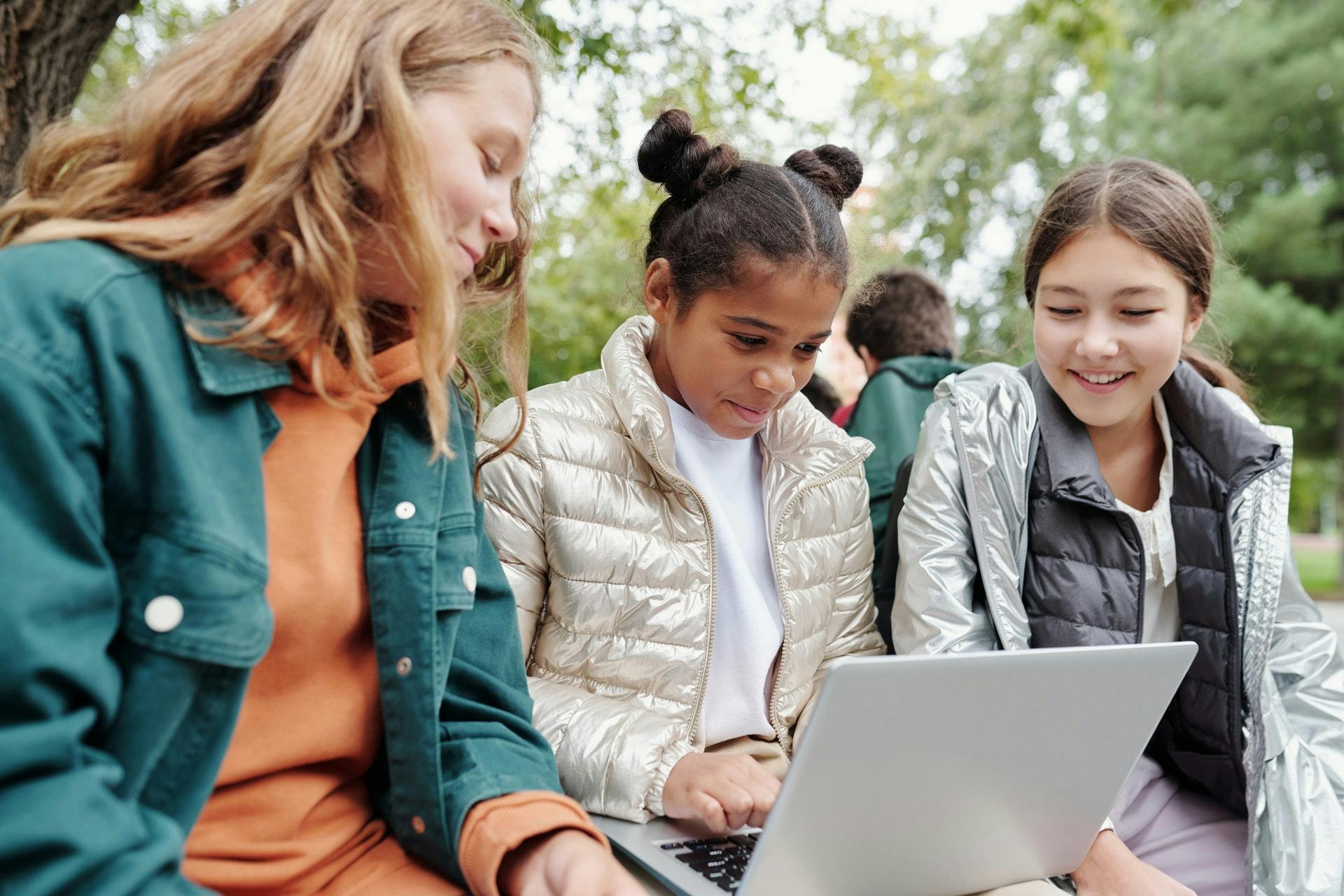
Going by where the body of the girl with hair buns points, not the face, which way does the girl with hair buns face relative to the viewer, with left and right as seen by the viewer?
facing the viewer and to the right of the viewer

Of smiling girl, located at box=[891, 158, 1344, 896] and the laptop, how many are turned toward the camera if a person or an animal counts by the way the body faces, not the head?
1

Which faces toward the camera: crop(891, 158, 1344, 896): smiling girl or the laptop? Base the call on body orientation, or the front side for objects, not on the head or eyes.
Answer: the smiling girl

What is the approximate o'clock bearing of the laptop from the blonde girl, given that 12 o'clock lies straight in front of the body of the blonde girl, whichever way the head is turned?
The laptop is roughly at 11 o'clock from the blonde girl.

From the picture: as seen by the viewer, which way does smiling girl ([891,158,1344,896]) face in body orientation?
toward the camera

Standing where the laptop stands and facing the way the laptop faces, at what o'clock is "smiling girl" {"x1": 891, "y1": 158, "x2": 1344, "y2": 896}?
The smiling girl is roughly at 2 o'clock from the laptop.

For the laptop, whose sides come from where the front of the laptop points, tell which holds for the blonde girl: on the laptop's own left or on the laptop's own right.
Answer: on the laptop's own left

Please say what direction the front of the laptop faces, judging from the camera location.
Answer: facing away from the viewer and to the left of the viewer

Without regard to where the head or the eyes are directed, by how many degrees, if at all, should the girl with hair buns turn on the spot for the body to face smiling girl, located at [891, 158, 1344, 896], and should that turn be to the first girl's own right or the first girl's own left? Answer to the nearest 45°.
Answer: approximately 45° to the first girl's own left

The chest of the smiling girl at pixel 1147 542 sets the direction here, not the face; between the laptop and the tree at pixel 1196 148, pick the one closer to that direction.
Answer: the laptop

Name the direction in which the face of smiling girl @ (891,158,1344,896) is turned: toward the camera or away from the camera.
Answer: toward the camera

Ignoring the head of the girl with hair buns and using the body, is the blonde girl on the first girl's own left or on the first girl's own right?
on the first girl's own right

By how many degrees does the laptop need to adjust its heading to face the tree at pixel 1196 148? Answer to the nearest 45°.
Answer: approximately 45° to its right

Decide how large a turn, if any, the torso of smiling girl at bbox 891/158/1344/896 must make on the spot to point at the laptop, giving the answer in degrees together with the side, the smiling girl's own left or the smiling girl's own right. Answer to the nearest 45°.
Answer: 0° — they already face it
